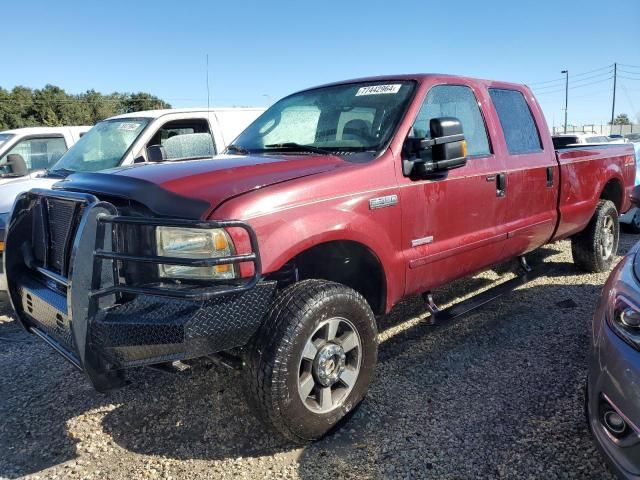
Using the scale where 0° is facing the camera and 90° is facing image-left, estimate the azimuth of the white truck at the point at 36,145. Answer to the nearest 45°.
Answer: approximately 45°

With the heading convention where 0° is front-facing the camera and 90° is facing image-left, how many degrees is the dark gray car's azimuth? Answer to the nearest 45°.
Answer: approximately 45°

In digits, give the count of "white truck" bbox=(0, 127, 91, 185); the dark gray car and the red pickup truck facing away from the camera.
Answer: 0

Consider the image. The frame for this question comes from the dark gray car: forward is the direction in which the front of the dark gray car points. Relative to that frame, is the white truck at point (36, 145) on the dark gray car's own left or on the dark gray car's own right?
on the dark gray car's own right

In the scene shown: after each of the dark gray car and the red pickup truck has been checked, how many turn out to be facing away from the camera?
0

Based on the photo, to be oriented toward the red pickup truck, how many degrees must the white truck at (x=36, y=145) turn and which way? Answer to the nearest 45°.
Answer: approximately 45° to its left

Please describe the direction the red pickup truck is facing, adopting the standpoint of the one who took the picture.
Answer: facing the viewer and to the left of the viewer

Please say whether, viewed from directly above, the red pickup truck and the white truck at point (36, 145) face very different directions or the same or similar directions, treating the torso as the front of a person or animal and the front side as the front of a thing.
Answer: same or similar directions

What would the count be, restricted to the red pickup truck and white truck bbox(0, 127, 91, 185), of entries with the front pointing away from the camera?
0

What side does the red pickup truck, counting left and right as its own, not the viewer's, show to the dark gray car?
left

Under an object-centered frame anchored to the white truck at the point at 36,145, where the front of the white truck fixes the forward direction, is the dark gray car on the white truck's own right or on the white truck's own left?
on the white truck's own left

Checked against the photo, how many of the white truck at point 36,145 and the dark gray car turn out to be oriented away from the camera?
0

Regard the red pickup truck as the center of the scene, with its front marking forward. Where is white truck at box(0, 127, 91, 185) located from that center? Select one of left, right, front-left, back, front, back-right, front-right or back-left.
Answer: right
